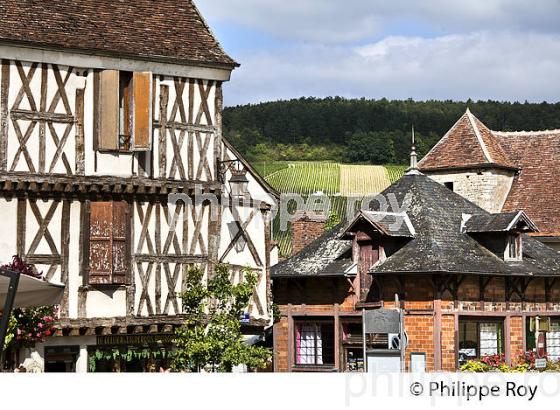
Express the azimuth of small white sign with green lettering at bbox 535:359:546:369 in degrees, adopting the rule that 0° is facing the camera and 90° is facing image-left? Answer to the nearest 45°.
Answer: approximately 0°

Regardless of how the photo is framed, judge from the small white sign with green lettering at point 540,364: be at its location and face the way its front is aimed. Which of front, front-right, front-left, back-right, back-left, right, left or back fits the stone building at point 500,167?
back

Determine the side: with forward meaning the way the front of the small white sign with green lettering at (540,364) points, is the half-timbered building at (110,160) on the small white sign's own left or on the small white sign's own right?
on the small white sign's own right

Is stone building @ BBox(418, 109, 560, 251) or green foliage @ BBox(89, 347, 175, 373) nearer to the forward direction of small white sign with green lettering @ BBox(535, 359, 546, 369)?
the green foliage

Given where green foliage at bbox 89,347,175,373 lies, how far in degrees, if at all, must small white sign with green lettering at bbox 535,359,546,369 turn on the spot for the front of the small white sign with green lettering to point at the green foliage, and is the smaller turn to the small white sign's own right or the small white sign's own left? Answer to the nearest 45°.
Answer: approximately 90° to the small white sign's own right

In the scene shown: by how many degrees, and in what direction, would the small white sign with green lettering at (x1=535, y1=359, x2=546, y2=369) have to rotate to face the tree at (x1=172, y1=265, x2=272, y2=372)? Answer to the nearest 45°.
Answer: approximately 90° to its right

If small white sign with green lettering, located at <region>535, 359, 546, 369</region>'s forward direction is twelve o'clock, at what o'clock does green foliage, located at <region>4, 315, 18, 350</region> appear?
The green foliage is roughly at 2 o'clock from the small white sign with green lettering.
